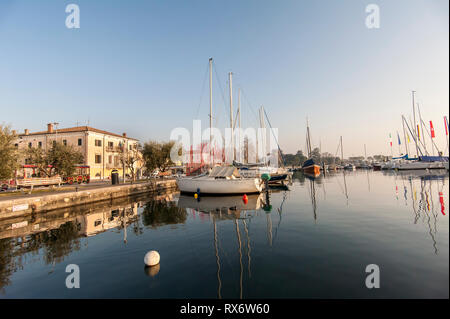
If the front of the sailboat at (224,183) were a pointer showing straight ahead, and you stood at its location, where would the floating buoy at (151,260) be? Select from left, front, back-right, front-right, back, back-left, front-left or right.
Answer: left

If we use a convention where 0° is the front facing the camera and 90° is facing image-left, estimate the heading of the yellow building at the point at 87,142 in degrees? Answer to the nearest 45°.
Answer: approximately 315°

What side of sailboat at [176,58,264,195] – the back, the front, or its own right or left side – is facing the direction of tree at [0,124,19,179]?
front

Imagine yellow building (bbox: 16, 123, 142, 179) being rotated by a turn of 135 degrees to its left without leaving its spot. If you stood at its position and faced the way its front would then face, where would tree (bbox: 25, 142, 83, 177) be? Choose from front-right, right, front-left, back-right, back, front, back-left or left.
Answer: back

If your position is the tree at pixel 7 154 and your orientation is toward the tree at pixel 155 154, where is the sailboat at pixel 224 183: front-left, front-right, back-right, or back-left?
front-right

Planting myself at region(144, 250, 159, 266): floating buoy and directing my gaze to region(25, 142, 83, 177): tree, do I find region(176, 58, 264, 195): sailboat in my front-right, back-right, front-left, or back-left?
front-right

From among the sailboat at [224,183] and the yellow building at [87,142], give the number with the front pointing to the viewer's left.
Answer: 1

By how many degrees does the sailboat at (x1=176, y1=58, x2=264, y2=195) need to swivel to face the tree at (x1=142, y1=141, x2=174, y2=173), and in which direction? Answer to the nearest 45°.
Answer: approximately 45° to its right

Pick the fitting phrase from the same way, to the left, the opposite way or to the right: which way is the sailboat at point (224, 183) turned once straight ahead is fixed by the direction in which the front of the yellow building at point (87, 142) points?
the opposite way

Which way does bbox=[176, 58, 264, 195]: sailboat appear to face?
to the viewer's left
